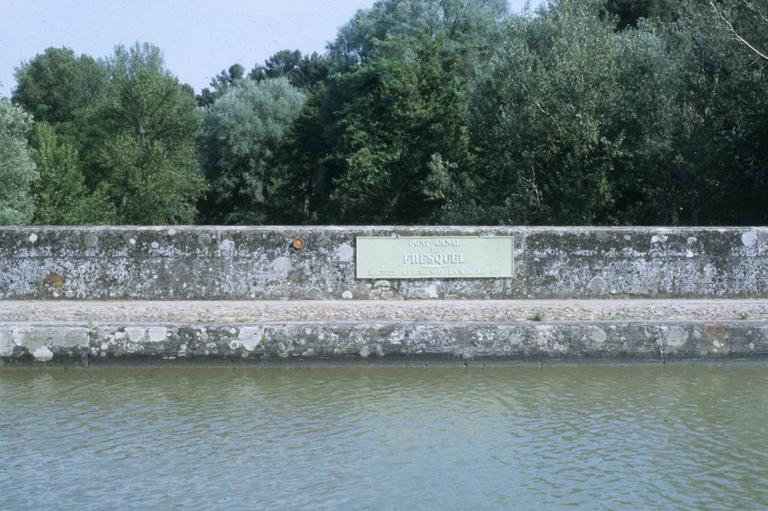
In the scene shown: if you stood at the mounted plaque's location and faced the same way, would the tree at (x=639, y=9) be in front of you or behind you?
behind

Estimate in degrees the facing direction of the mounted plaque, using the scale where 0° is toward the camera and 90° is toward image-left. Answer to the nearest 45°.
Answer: approximately 0°

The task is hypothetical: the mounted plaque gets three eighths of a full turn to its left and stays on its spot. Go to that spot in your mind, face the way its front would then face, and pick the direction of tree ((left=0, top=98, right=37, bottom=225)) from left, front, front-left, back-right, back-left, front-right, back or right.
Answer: left

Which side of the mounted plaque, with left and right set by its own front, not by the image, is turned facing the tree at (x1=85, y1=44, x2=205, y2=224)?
back

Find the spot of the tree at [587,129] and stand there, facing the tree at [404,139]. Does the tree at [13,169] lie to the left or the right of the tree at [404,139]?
left

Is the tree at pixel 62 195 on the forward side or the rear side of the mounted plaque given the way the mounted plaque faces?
on the rear side

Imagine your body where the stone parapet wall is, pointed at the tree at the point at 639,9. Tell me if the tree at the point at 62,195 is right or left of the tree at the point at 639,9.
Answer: left

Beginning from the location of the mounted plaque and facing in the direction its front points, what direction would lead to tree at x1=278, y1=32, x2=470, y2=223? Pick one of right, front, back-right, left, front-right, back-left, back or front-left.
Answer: back
